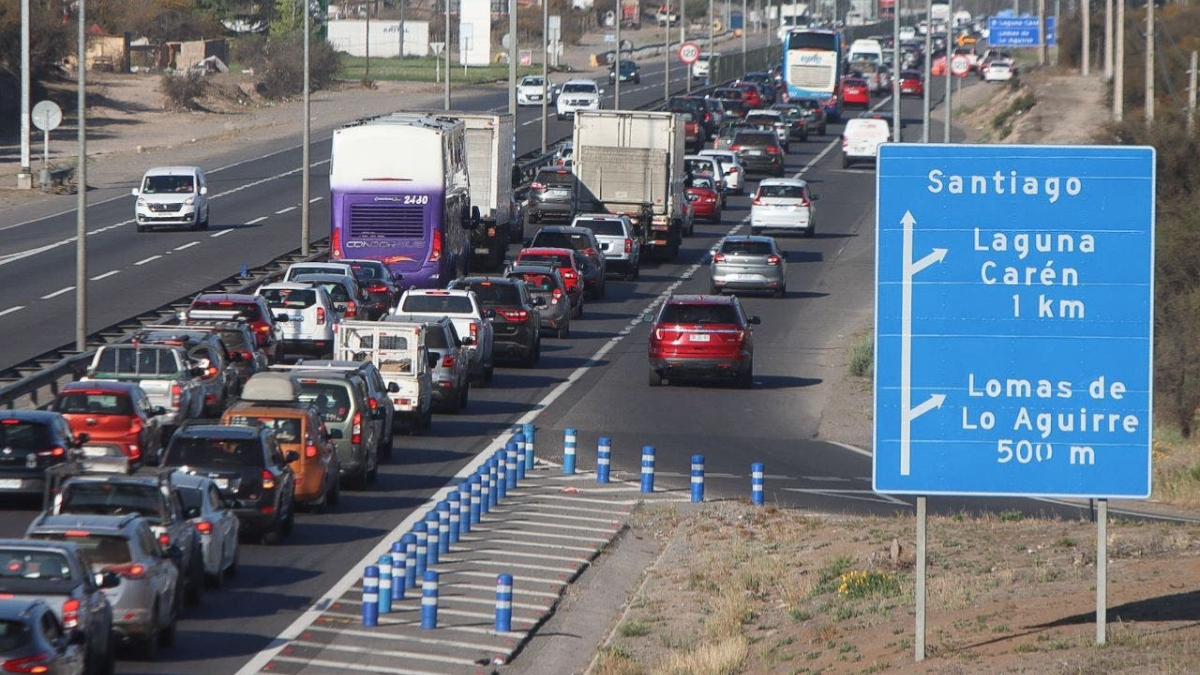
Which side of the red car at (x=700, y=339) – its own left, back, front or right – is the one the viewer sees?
back

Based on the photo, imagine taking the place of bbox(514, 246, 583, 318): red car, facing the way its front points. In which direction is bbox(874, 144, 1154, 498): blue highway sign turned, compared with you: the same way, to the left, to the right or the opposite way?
the opposite way

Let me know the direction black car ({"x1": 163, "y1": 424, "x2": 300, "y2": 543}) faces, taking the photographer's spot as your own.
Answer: facing away from the viewer

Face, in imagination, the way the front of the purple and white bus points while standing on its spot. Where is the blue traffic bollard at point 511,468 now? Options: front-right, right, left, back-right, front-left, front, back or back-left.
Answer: back

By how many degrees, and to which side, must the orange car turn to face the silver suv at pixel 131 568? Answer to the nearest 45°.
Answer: approximately 180°

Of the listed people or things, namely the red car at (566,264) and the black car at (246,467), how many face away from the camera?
2

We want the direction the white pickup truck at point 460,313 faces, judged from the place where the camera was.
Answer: facing away from the viewer

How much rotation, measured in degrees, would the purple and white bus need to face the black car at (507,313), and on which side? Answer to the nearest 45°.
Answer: approximately 180°

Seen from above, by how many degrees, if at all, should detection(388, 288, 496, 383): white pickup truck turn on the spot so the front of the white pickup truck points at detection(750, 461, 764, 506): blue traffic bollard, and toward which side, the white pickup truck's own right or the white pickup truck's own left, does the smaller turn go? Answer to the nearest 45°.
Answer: approximately 180°

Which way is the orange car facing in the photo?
away from the camera

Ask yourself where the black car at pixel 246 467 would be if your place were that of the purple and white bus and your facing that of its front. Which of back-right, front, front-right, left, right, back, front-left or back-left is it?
back

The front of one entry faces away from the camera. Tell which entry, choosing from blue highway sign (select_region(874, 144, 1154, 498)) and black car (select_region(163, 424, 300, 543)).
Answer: the black car
